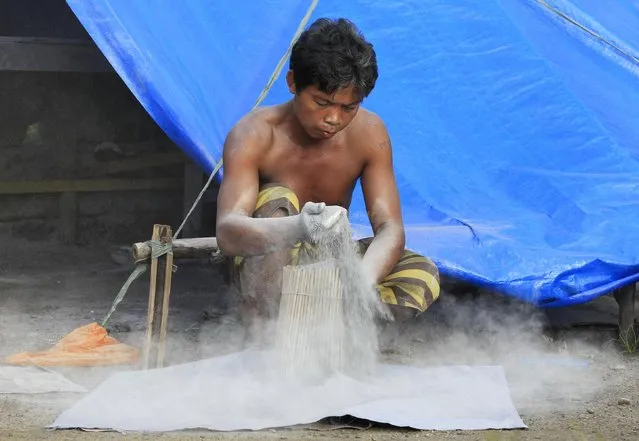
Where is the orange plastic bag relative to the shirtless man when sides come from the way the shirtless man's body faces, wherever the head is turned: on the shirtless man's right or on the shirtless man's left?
on the shirtless man's right

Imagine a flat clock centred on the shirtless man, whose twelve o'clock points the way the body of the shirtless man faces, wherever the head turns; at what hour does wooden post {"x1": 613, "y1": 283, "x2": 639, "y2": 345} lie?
The wooden post is roughly at 8 o'clock from the shirtless man.

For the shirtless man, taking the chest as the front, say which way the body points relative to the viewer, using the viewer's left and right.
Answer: facing the viewer

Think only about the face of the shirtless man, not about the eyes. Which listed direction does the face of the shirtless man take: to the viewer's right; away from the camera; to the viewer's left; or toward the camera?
toward the camera

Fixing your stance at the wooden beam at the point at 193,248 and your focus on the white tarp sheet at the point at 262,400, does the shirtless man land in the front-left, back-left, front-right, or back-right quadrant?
front-left

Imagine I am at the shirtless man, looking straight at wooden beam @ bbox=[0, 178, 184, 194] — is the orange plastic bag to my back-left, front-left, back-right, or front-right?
front-left

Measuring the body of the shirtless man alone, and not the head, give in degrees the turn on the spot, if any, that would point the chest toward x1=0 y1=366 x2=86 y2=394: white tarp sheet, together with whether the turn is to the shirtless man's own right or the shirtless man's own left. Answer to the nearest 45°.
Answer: approximately 90° to the shirtless man's own right

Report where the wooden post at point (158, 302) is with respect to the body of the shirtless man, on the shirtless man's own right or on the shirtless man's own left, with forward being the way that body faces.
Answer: on the shirtless man's own right

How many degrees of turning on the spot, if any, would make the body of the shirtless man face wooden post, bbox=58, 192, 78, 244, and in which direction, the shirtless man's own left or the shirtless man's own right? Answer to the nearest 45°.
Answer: approximately 135° to the shirtless man's own right

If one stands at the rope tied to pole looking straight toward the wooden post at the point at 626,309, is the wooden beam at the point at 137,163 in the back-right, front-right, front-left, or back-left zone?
back-left

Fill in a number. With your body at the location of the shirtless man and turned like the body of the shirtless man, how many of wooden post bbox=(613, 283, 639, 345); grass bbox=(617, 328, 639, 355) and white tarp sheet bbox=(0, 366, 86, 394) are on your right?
1
